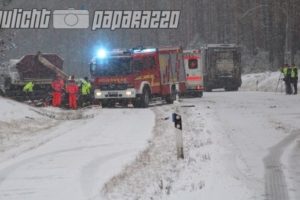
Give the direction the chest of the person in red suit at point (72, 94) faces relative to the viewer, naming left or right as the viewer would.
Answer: facing away from the viewer

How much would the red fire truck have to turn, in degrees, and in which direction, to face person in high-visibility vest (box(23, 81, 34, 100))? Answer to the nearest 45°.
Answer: approximately 90° to its right

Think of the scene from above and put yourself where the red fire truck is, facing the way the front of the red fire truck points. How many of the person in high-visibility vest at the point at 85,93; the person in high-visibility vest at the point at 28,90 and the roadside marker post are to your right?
2

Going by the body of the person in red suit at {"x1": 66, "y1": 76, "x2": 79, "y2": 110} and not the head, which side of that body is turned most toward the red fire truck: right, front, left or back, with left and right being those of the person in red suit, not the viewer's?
right

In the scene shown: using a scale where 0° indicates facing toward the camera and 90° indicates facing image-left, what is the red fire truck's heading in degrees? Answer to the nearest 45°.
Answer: approximately 45°

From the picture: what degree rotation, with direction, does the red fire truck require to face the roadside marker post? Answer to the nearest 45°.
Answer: approximately 45° to its left

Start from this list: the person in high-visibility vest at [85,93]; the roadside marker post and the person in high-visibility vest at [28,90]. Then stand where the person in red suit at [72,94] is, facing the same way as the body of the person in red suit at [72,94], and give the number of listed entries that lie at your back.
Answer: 1

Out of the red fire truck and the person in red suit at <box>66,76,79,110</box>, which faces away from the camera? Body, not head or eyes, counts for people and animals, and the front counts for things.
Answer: the person in red suit
